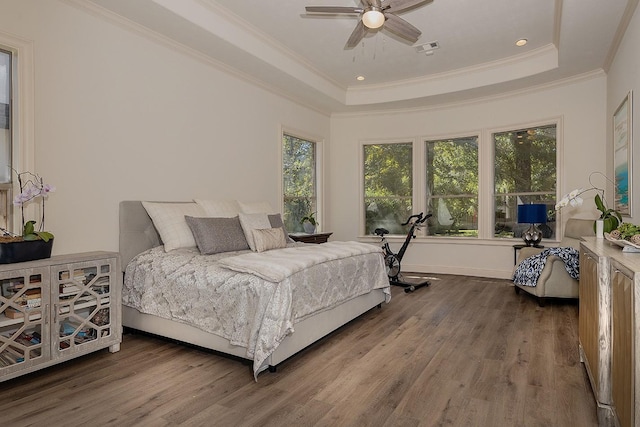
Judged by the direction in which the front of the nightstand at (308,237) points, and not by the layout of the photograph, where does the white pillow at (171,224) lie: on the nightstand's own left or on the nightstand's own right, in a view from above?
on the nightstand's own right

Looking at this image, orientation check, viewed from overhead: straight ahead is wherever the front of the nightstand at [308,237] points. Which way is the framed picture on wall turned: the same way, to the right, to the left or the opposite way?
the opposite way

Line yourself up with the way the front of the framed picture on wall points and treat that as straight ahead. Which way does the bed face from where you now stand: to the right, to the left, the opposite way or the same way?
the opposite way

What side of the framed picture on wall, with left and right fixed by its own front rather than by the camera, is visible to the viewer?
left

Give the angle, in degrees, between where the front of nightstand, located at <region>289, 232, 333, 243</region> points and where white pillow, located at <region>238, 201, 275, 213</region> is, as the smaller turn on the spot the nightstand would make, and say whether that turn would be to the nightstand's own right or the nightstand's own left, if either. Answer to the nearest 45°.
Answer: approximately 90° to the nightstand's own right

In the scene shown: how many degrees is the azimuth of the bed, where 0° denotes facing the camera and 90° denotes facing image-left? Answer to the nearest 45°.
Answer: approximately 315°

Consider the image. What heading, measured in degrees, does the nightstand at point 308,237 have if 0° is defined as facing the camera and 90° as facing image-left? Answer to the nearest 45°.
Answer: approximately 315°

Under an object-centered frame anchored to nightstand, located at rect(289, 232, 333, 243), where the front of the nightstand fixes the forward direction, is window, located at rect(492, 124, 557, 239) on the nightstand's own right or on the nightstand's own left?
on the nightstand's own left

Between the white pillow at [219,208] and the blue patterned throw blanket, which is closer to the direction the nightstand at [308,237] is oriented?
the blue patterned throw blanket

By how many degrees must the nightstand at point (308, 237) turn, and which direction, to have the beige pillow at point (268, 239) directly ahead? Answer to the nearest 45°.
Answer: approximately 45° to its right
